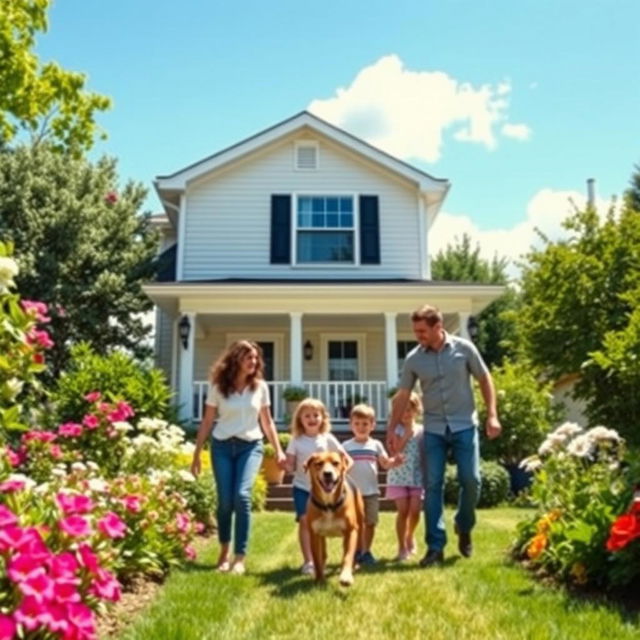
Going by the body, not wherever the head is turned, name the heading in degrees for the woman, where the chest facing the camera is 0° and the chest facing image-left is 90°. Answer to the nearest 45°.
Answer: approximately 0°

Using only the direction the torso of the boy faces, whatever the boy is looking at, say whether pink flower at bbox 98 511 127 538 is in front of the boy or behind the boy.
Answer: in front

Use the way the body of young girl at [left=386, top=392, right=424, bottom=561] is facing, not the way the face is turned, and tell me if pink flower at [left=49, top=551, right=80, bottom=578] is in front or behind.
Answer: in front

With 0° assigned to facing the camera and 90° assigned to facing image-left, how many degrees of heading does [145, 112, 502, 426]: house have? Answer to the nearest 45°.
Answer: approximately 0°

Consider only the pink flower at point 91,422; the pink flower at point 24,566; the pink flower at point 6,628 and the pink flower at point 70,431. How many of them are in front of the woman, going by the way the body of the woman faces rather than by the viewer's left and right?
2

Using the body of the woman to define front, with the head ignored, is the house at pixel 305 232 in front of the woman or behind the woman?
behind

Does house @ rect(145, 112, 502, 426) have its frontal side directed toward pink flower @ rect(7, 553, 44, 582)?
yes

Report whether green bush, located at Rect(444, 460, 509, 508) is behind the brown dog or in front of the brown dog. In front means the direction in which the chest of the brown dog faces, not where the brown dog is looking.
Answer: behind
